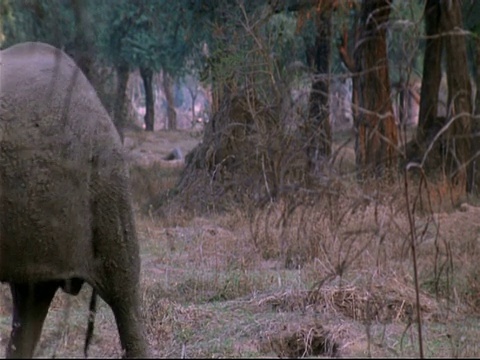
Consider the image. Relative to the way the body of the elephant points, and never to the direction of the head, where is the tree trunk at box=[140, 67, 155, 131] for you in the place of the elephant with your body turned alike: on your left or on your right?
on your right

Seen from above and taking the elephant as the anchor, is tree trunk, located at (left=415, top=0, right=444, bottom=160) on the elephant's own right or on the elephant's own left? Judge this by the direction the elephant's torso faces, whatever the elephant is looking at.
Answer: on the elephant's own right
